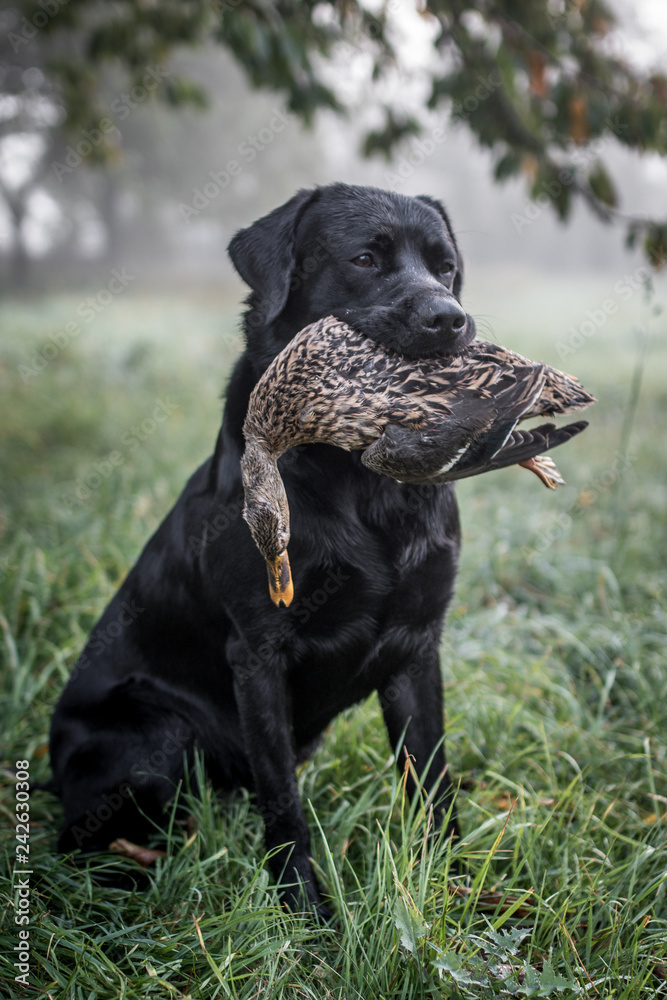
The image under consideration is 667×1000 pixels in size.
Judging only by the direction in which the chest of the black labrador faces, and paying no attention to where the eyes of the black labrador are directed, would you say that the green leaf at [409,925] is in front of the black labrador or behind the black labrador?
in front

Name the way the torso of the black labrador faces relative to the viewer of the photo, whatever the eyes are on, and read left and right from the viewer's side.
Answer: facing the viewer and to the right of the viewer
